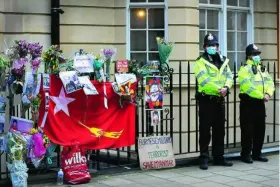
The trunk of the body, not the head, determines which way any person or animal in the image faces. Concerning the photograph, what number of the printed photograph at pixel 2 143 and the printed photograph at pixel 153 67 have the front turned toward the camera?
2

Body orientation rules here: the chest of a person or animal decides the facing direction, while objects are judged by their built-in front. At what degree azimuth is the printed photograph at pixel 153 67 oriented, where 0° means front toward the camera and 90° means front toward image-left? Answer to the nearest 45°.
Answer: approximately 0°

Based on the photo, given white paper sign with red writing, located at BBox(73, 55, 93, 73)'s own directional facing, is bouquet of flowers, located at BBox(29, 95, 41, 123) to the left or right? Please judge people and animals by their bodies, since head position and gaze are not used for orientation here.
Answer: on its right

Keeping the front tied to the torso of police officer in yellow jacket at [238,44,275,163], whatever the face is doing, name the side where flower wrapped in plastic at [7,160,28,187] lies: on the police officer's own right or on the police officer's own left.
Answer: on the police officer's own right

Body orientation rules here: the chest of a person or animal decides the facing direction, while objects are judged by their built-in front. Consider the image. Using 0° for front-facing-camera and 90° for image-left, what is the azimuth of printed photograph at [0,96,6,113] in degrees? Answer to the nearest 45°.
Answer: approximately 0°
